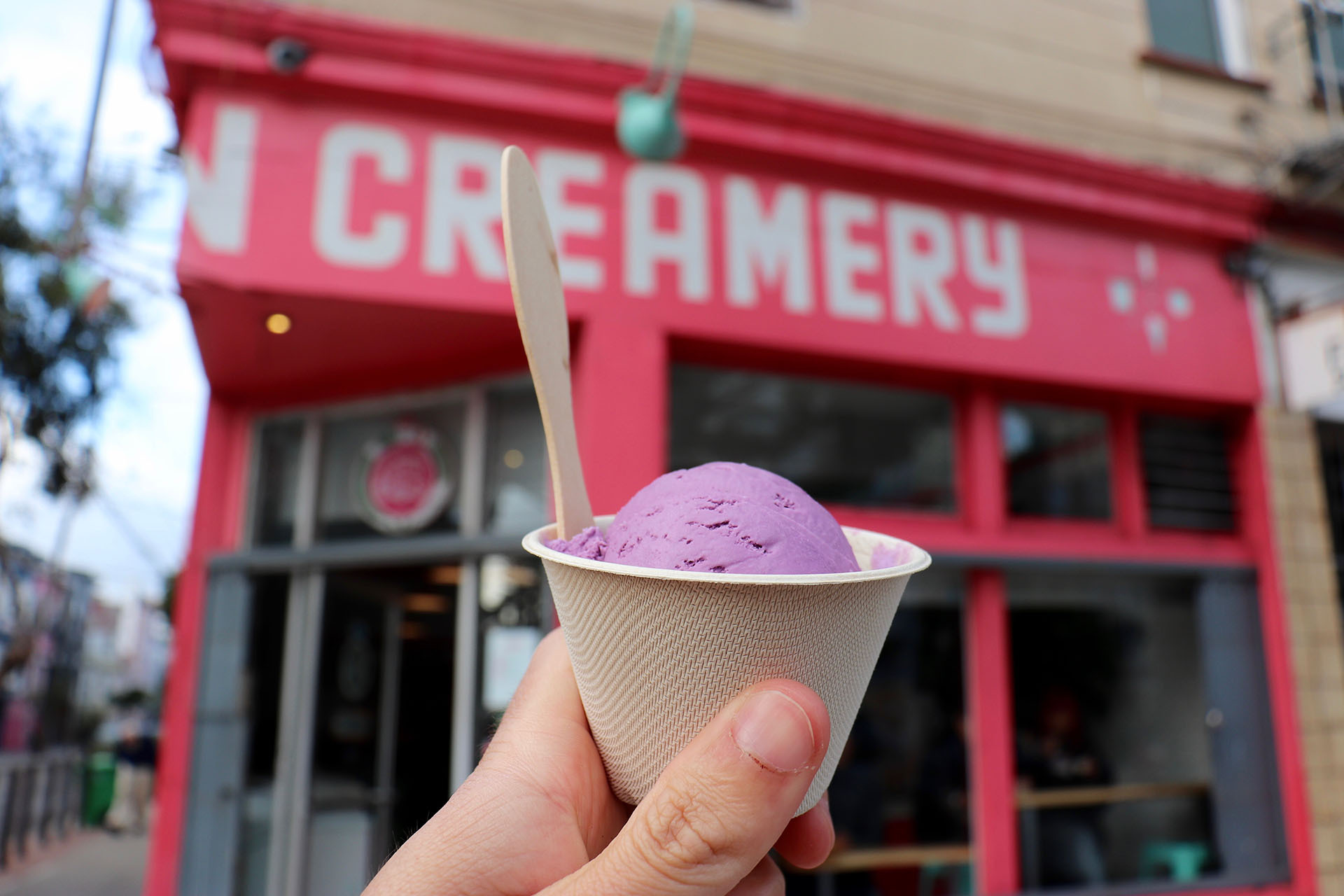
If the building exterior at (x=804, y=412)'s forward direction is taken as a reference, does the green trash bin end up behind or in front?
behind

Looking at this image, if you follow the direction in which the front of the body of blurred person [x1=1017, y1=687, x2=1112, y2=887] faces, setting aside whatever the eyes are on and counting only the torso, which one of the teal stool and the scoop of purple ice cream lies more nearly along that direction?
the scoop of purple ice cream

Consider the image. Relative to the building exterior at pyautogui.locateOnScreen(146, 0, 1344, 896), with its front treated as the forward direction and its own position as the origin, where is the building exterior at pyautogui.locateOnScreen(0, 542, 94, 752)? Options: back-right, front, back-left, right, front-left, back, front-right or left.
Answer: back

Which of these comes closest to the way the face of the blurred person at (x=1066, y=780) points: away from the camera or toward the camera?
toward the camera

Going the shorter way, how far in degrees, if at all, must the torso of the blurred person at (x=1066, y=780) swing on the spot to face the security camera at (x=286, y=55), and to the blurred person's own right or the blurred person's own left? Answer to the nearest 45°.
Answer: approximately 45° to the blurred person's own right

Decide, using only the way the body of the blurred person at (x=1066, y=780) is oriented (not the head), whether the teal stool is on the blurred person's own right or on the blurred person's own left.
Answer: on the blurred person's own left

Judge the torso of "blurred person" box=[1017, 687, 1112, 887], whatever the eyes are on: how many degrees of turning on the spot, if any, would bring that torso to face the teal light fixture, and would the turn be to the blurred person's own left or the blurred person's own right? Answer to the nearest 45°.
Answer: approximately 45° to the blurred person's own right

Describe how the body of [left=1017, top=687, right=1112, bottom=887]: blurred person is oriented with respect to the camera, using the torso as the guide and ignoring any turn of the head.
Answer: toward the camera

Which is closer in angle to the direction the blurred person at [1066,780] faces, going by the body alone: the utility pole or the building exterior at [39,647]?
the utility pole

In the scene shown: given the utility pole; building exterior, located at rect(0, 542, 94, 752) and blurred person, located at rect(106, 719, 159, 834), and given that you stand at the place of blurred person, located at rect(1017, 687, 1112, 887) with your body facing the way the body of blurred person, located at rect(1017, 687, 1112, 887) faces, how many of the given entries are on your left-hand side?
0

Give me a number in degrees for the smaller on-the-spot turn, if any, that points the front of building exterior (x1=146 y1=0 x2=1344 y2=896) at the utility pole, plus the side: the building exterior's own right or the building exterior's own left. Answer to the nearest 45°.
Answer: approximately 90° to the building exterior's own right

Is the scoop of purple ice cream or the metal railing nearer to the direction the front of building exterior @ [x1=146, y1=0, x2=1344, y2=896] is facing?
the scoop of purple ice cream

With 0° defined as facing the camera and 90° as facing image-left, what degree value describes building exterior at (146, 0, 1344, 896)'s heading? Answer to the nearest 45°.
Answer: approximately 315°
